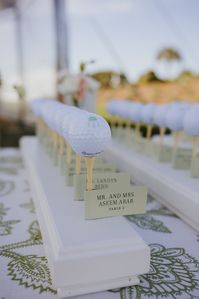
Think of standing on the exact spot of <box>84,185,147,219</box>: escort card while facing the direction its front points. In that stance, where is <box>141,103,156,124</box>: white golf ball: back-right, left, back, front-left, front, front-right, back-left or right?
back

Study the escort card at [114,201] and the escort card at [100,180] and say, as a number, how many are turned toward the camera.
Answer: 2

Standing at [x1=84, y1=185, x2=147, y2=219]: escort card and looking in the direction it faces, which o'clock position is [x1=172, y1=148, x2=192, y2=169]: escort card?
[x1=172, y1=148, x2=192, y2=169]: escort card is roughly at 7 o'clock from [x1=84, y1=185, x2=147, y2=219]: escort card.

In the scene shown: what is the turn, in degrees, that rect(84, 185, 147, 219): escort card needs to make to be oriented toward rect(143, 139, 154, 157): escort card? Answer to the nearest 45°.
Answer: approximately 180°

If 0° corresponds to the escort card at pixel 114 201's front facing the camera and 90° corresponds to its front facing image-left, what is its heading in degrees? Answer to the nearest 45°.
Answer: approximately 0°

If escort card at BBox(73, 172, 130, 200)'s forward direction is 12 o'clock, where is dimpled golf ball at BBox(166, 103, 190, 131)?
The dimpled golf ball is roughly at 7 o'clock from the escort card.

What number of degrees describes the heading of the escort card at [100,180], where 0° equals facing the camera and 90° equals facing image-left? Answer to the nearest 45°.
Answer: approximately 0°
